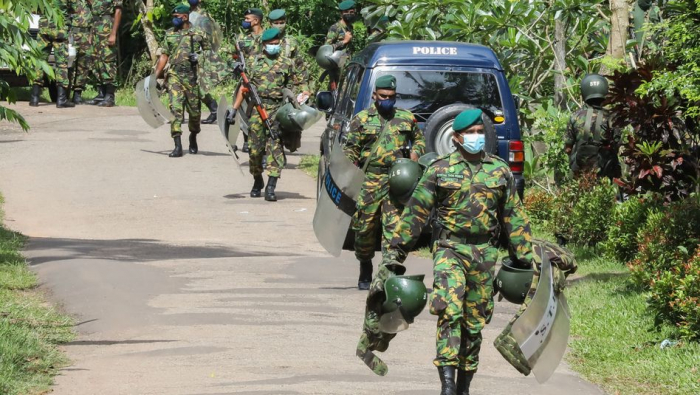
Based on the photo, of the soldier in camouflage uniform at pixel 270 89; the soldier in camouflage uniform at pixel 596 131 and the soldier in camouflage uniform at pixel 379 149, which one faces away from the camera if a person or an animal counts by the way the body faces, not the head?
the soldier in camouflage uniform at pixel 596 131

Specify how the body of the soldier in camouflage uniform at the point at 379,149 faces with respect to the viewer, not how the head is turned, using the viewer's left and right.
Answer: facing the viewer

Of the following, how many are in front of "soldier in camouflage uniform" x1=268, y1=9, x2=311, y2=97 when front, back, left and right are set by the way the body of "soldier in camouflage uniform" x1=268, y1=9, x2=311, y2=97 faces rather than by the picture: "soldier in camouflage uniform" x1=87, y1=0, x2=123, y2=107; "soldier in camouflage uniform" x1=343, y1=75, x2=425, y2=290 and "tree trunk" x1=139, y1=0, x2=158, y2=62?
1

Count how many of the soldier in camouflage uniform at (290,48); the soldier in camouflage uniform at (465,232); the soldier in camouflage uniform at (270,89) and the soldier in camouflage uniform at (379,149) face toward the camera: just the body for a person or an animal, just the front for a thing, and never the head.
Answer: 4

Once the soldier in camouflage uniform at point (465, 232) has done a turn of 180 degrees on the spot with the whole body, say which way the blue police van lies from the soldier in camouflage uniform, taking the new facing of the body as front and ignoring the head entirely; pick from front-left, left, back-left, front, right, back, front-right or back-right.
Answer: front

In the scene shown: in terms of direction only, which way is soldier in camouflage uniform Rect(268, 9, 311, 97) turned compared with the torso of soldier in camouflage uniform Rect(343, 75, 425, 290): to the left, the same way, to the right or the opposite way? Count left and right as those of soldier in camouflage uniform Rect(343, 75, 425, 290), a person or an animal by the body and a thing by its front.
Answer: the same way

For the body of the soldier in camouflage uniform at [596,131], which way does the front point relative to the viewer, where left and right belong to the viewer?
facing away from the viewer

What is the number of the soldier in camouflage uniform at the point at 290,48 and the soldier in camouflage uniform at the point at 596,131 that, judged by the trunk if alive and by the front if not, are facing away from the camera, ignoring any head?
1

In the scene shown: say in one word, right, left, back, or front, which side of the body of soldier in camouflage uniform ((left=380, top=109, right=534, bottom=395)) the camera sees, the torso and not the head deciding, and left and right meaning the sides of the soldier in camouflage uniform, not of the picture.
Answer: front

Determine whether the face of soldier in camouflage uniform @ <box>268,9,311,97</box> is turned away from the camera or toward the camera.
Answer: toward the camera

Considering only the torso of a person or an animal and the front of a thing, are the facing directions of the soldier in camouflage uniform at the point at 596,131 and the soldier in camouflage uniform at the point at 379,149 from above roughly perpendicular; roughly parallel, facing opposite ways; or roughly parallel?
roughly parallel, facing opposite ways

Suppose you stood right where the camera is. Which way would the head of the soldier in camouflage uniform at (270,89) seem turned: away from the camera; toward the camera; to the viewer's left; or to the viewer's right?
toward the camera

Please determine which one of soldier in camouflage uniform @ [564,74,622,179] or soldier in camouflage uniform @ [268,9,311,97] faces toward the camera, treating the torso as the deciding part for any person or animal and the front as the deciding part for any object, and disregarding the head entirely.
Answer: soldier in camouflage uniform @ [268,9,311,97]
